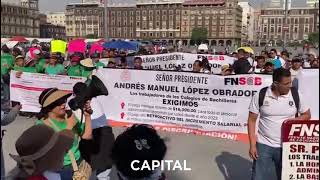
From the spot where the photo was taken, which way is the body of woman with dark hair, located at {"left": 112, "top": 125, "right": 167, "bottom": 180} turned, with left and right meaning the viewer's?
facing away from the viewer

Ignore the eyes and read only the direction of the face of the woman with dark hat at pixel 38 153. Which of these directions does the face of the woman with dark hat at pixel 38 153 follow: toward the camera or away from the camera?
away from the camera

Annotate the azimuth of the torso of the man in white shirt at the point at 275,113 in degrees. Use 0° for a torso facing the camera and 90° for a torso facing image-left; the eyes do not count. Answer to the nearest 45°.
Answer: approximately 0°

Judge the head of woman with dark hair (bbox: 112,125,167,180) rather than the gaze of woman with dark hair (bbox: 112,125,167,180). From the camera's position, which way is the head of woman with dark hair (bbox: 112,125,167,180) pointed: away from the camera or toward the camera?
away from the camera

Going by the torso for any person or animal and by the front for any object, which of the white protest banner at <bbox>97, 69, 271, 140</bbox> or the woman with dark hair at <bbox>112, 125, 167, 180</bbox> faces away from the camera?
the woman with dark hair

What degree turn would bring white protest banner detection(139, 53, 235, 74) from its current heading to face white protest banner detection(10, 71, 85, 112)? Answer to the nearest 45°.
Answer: approximately 45° to its right

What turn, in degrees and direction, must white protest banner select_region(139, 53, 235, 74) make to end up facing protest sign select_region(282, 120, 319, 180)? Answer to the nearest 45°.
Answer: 0° — it already faces it

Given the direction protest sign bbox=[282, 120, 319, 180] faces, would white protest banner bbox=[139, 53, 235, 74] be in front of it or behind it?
behind

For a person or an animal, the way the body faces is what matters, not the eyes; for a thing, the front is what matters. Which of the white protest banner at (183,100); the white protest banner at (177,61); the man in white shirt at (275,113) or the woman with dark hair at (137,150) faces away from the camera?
the woman with dark hair

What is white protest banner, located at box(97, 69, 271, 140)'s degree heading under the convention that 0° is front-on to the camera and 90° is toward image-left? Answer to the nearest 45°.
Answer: approximately 0°

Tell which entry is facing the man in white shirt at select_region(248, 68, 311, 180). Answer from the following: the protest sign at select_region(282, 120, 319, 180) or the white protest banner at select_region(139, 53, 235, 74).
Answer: the white protest banner

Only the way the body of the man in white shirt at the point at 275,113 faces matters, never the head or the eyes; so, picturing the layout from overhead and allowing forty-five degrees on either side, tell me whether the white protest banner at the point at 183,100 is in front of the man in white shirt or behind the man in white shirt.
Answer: behind
